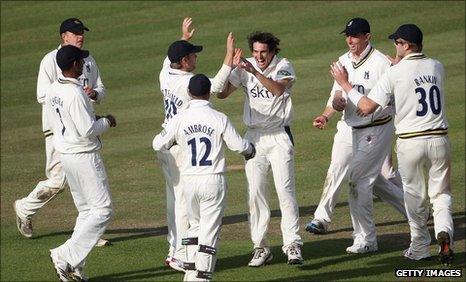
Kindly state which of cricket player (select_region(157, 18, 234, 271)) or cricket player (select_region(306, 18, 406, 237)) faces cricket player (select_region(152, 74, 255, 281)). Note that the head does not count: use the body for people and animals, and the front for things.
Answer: cricket player (select_region(306, 18, 406, 237))

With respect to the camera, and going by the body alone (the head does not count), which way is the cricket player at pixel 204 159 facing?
away from the camera

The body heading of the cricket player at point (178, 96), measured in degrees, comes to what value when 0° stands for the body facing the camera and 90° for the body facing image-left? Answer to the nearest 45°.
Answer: approximately 225°

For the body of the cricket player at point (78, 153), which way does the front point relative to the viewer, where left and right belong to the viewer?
facing away from the viewer and to the right of the viewer

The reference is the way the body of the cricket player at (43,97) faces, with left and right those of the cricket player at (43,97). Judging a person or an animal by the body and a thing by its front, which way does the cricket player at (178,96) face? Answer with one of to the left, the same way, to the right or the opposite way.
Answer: to the left

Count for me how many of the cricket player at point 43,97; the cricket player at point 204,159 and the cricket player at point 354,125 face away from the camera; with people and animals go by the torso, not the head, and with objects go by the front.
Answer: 1

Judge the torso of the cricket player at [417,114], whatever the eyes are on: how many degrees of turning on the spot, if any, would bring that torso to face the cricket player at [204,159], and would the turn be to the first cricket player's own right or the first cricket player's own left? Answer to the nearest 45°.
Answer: approximately 90° to the first cricket player's own left

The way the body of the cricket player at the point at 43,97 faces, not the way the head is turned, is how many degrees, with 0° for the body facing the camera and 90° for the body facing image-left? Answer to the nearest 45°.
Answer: approximately 315°

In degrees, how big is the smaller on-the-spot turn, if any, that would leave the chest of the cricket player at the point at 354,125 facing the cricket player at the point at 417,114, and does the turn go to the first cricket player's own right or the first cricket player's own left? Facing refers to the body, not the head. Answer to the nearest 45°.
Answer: approximately 90° to the first cricket player's own left

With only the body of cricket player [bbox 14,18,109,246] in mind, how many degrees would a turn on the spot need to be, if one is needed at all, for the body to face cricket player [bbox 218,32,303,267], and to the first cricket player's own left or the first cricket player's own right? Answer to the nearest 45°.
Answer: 0° — they already face them

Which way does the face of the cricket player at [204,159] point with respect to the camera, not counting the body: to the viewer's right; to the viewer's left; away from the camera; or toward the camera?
away from the camera

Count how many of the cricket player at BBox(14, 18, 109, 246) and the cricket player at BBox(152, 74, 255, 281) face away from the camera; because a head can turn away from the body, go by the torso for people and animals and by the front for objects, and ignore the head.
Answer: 1

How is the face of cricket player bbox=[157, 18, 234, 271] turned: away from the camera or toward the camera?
away from the camera

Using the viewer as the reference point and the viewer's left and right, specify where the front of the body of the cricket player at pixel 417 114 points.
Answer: facing away from the viewer and to the left of the viewer

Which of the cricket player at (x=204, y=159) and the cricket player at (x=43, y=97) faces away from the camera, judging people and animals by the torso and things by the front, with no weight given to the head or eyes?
the cricket player at (x=204, y=159)
